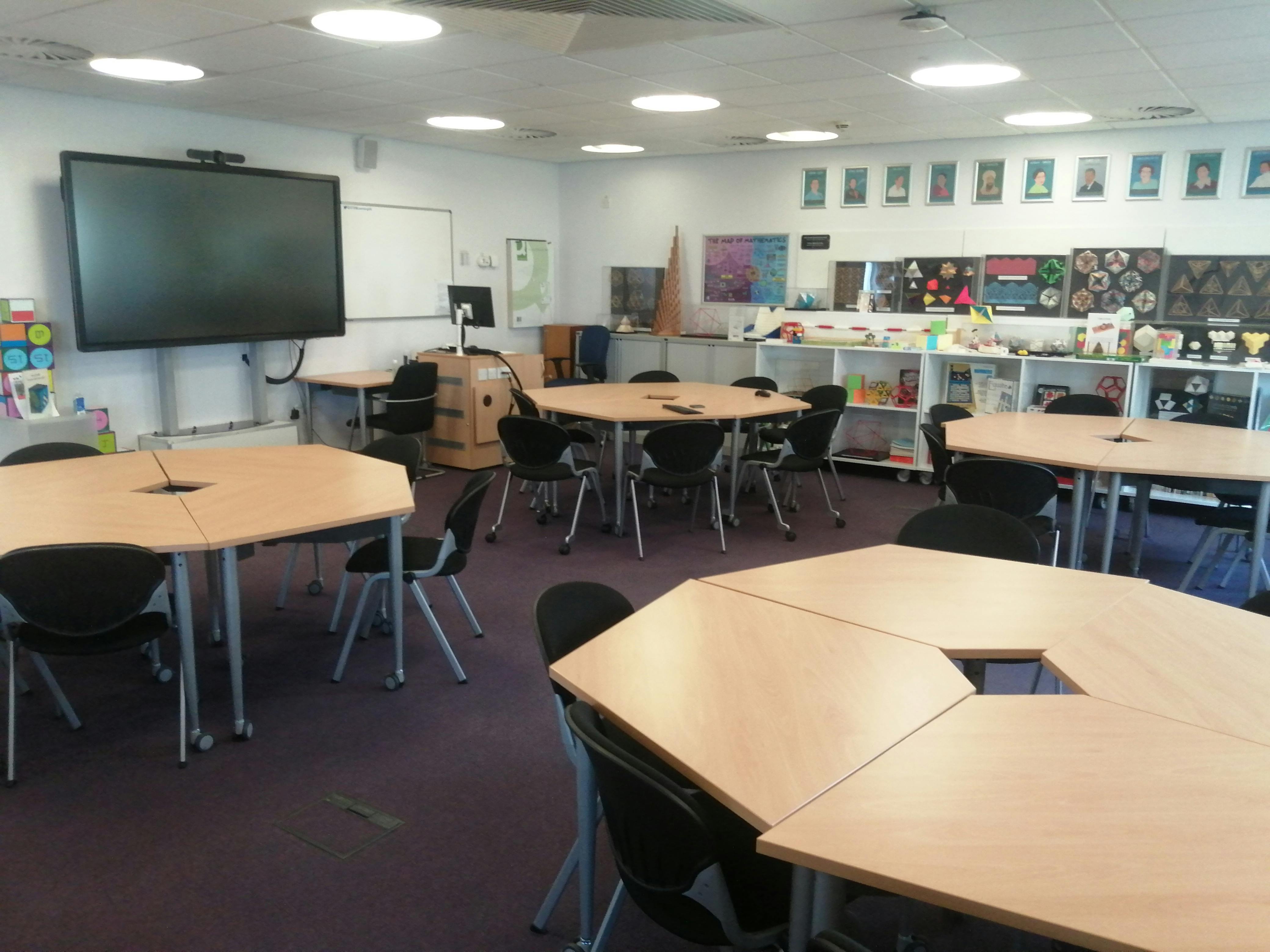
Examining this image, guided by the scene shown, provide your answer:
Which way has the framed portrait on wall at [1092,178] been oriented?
toward the camera

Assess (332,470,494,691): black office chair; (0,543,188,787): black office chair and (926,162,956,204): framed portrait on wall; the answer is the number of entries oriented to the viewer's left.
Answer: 1

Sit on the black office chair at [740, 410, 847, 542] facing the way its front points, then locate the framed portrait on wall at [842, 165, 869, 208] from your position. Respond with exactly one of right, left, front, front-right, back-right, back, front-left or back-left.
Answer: front-right

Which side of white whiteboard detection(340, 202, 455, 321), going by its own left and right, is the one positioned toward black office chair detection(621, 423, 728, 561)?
front

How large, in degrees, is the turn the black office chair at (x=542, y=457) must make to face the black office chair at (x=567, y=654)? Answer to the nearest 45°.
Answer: approximately 135° to its right

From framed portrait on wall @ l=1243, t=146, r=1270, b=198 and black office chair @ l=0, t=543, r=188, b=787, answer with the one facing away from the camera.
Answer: the black office chair

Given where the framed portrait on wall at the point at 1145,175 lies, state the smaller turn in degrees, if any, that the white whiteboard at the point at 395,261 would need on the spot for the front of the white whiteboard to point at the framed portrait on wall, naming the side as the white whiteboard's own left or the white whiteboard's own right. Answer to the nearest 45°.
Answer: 0° — it already faces it

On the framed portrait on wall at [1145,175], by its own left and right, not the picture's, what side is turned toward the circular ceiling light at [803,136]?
right

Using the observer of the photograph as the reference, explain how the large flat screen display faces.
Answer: facing the viewer and to the right of the viewer

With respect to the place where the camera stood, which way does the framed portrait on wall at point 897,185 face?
facing the viewer

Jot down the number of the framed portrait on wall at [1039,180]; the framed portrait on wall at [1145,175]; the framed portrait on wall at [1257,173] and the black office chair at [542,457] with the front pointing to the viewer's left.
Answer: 0

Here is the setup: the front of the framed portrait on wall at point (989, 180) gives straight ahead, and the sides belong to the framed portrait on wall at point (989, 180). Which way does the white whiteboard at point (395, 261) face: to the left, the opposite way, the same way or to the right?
to the left

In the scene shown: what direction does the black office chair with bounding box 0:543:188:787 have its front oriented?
away from the camera

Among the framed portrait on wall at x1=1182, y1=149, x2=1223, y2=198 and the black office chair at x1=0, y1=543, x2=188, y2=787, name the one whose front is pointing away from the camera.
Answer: the black office chair

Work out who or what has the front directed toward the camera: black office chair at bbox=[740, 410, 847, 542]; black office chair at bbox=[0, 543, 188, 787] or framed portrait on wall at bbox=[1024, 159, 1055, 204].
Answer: the framed portrait on wall

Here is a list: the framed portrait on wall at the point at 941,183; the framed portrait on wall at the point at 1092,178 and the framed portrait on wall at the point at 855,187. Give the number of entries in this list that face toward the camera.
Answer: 3

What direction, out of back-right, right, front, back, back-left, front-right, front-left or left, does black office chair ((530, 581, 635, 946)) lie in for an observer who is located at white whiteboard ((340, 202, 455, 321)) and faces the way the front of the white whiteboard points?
front-right
